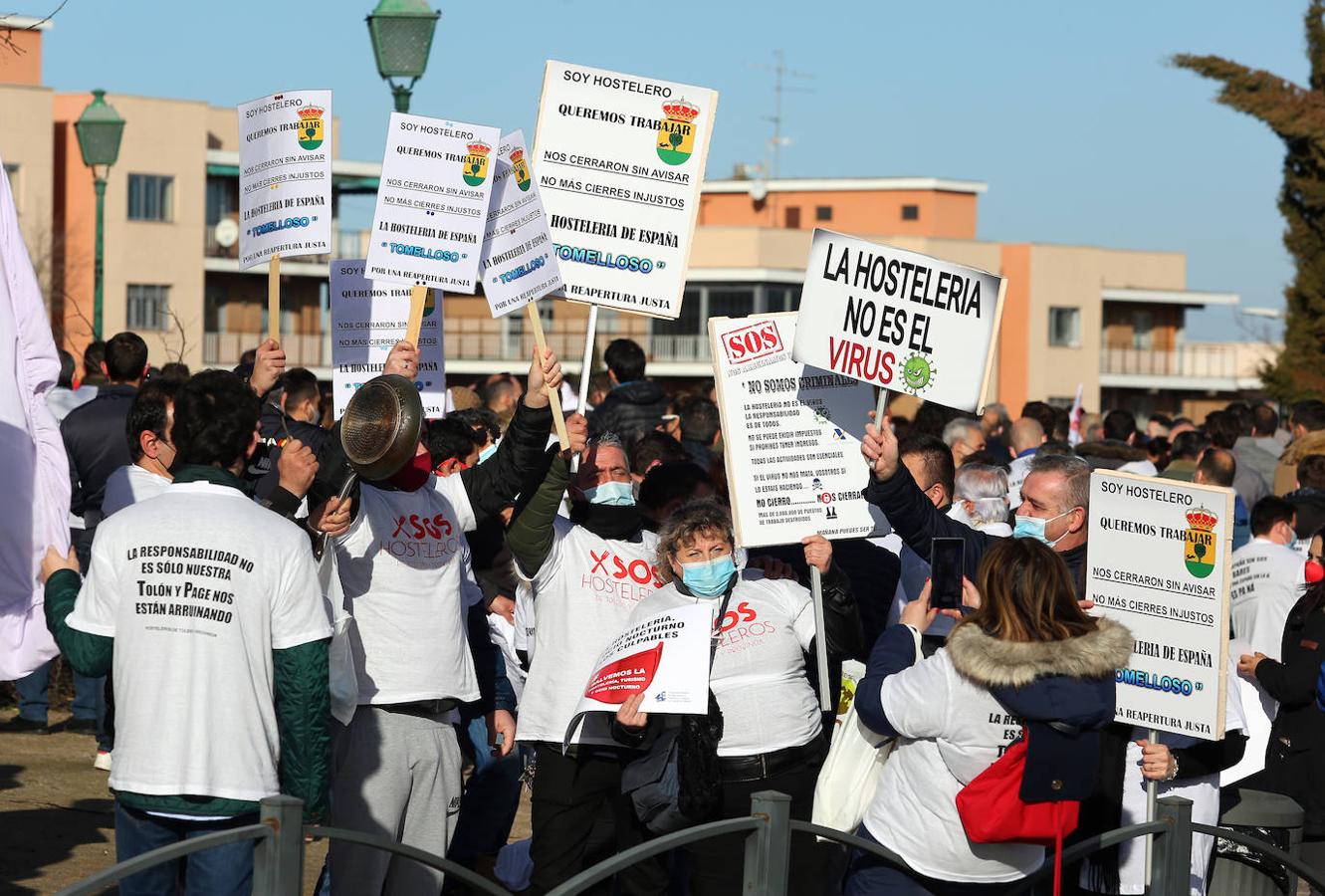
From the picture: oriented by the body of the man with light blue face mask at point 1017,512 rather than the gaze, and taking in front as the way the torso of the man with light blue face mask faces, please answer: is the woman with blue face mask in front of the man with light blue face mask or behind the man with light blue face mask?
in front

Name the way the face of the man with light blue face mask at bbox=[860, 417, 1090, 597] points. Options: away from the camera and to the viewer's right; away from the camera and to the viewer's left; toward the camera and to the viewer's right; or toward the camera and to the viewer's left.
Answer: toward the camera and to the viewer's left

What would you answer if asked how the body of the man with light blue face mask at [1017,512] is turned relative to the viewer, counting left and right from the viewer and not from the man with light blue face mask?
facing the viewer and to the left of the viewer

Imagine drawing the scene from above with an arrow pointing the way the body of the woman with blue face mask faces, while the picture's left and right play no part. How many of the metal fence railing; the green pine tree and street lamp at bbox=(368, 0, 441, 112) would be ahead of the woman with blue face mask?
1

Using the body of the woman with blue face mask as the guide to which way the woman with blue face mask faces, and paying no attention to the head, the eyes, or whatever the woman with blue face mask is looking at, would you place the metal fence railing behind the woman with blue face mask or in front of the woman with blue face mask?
in front

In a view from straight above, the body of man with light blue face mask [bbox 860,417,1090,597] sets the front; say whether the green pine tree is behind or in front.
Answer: behind

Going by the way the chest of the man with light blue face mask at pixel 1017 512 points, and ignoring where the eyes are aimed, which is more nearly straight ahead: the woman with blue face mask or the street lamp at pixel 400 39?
the woman with blue face mask

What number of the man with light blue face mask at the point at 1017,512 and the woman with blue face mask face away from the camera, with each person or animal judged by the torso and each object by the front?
0

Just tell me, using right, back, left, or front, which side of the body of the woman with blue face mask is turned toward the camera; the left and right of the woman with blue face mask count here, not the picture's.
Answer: front

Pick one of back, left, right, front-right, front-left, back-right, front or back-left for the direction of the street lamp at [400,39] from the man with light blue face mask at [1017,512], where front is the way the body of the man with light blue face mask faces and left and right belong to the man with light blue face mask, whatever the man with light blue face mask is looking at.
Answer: right
